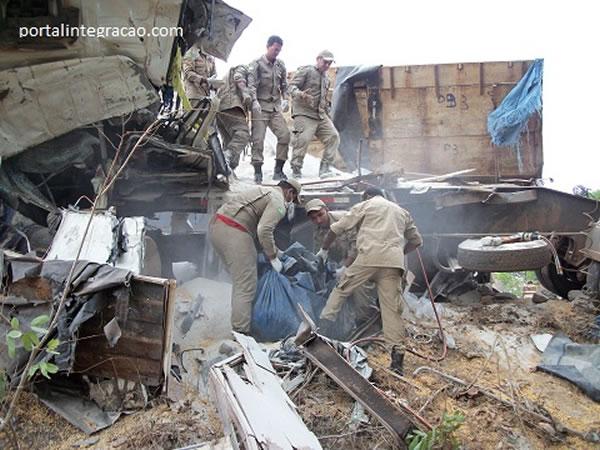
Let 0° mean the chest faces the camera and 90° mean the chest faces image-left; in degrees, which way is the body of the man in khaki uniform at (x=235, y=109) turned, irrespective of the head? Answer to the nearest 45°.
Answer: approximately 315°

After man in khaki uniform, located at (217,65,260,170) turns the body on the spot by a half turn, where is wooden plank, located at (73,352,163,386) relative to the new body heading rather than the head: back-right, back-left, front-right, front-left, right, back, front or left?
back-left

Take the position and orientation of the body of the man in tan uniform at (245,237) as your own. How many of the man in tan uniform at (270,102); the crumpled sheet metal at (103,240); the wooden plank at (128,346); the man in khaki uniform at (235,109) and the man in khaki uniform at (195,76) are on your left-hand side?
3

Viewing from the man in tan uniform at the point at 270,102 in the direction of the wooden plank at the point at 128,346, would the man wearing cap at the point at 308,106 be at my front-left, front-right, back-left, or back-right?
back-left

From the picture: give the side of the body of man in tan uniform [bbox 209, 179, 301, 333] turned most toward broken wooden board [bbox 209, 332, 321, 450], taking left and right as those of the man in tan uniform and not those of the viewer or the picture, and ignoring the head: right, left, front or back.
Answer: right

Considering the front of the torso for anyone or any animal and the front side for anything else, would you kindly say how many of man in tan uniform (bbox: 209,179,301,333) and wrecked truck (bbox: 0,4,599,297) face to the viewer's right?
1

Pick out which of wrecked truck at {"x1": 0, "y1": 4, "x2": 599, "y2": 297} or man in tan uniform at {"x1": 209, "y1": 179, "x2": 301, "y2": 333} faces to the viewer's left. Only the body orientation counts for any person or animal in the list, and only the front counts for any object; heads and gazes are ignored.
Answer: the wrecked truck

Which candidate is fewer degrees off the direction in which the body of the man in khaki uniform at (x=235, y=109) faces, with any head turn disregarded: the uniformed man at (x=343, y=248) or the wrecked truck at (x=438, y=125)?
the uniformed man

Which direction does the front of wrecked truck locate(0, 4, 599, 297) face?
to the viewer's left

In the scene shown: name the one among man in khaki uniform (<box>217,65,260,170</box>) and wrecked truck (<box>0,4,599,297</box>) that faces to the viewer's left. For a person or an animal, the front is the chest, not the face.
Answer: the wrecked truck

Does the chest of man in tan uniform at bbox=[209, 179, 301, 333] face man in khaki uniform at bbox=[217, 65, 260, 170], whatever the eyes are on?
no

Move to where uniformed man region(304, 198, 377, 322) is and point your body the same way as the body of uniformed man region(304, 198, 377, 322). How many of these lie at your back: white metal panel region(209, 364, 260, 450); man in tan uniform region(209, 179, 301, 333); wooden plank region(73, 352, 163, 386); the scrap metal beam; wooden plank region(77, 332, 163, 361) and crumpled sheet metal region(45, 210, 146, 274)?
0

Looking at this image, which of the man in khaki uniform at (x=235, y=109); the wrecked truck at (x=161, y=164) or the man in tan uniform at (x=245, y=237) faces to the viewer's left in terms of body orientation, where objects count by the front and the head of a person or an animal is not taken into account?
the wrecked truck

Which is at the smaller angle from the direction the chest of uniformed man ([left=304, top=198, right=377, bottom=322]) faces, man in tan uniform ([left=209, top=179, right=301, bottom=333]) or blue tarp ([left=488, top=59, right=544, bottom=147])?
the man in tan uniform

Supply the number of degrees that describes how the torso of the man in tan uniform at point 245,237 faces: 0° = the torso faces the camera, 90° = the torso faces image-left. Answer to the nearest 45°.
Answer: approximately 270°

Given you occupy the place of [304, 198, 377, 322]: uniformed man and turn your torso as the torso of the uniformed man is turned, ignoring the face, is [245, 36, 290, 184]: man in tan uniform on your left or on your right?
on your right
